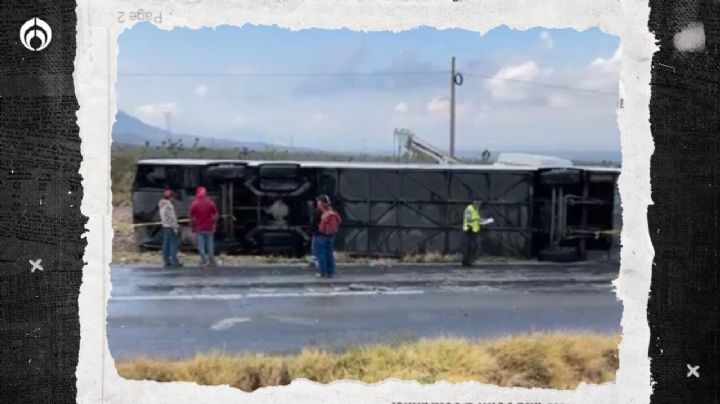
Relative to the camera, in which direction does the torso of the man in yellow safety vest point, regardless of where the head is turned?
to the viewer's right

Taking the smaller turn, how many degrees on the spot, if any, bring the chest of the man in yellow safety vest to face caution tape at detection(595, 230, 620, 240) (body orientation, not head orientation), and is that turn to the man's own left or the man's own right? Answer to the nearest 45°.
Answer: approximately 45° to the man's own right

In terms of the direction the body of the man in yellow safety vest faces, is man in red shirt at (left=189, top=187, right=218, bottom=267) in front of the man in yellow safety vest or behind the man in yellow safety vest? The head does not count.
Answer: behind

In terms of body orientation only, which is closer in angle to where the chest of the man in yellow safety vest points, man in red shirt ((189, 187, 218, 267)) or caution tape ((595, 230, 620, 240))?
the caution tape
